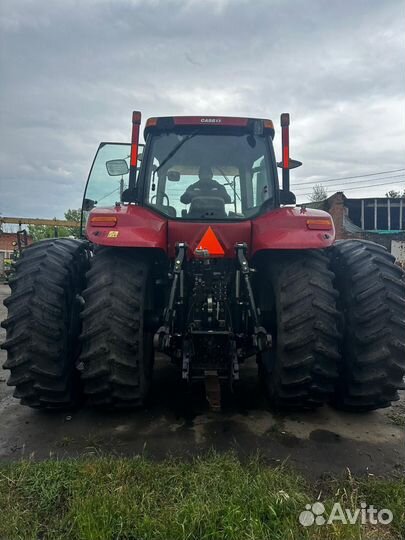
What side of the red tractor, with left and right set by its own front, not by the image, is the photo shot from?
back

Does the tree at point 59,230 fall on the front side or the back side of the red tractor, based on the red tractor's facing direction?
on the front side
